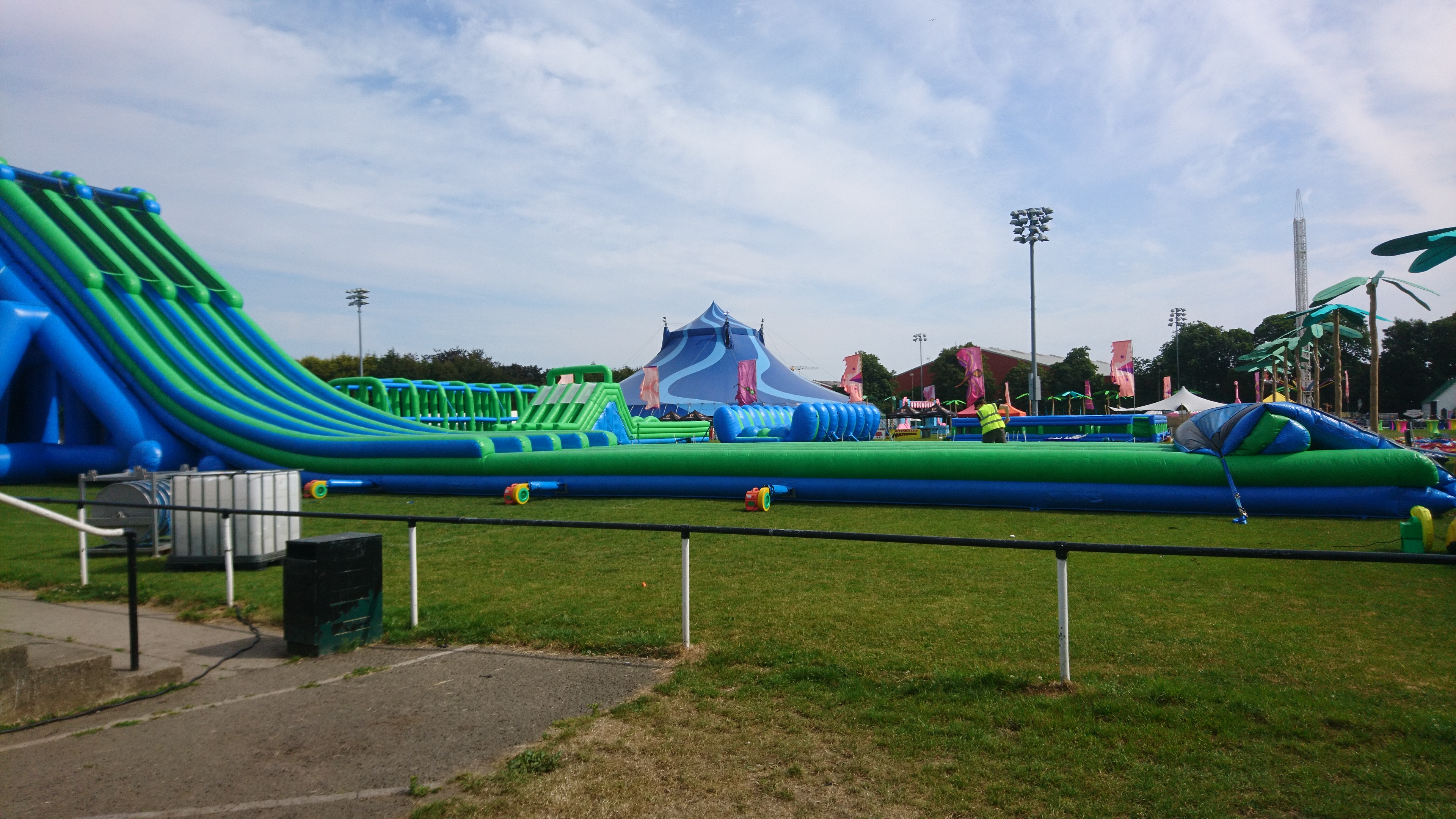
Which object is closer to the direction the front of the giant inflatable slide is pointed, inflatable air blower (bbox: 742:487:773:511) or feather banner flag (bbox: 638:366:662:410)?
the inflatable air blower

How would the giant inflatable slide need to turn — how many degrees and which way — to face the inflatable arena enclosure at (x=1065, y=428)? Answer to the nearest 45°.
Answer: approximately 45° to its left

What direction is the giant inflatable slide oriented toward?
to the viewer's right

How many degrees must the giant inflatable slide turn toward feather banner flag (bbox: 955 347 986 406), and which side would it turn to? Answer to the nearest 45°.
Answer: approximately 45° to its left

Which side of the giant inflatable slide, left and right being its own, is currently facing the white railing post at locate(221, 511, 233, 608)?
right

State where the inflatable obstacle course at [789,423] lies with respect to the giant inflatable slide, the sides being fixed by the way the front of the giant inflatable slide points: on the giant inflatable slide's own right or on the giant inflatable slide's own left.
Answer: on the giant inflatable slide's own left

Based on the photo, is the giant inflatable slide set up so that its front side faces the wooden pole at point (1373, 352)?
yes

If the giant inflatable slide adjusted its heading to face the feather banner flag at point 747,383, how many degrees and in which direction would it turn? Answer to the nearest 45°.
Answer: approximately 90° to its left

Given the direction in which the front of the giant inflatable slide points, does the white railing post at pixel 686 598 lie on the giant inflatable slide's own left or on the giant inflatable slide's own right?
on the giant inflatable slide's own right

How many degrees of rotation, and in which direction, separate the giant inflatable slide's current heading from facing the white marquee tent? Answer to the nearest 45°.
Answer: approximately 45° to its left

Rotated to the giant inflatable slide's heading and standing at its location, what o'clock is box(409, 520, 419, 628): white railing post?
The white railing post is roughly at 2 o'clock from the giant inflatable slide.

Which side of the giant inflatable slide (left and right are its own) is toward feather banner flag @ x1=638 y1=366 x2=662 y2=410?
left

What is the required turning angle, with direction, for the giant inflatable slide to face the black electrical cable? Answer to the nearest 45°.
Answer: approximately 90° to its right
